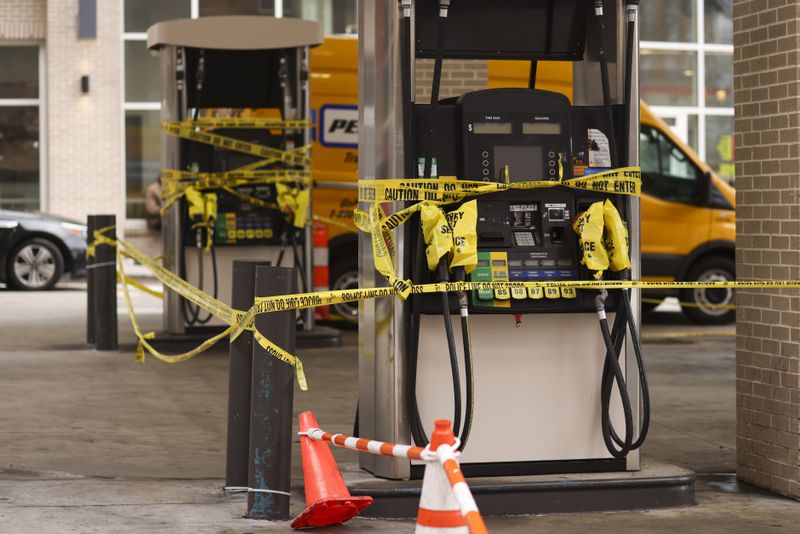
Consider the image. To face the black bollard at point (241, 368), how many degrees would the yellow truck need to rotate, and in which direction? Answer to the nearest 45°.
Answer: approximately 90° to its right

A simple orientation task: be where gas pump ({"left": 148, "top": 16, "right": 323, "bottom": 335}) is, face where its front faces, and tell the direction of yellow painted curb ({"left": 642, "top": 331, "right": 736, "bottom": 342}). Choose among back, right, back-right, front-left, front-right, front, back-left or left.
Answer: left

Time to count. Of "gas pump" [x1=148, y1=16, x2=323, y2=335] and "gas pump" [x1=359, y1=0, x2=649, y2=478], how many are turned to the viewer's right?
0

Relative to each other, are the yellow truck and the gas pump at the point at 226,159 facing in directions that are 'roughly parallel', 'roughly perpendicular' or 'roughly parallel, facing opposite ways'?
roughly perpendicular

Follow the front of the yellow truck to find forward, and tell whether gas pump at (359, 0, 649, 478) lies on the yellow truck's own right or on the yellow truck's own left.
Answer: on the yellow truck's own right

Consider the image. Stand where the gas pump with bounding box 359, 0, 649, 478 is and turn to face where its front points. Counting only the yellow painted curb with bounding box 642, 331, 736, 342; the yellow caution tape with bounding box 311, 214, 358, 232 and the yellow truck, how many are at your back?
3

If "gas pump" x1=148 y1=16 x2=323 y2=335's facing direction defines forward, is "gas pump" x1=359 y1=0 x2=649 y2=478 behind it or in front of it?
in front

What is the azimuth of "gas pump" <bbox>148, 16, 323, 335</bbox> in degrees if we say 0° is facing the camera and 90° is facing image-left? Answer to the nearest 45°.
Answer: approximately 0°

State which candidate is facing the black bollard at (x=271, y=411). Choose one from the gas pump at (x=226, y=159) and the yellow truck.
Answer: the gas pump

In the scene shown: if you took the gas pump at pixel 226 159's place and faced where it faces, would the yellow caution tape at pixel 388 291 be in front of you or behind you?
in front

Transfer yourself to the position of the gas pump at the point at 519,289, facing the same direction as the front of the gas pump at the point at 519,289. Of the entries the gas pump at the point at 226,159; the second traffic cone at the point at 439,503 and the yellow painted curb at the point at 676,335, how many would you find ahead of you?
1

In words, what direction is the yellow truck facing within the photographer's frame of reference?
facing to the right of the viewer

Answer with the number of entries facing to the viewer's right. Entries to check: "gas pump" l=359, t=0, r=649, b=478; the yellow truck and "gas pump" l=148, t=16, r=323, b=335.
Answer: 1

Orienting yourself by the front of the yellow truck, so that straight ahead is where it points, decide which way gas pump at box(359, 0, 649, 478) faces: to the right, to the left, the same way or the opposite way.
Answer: to the right
